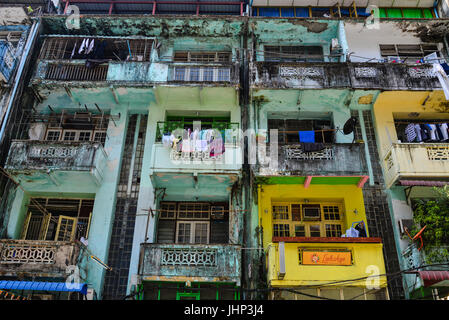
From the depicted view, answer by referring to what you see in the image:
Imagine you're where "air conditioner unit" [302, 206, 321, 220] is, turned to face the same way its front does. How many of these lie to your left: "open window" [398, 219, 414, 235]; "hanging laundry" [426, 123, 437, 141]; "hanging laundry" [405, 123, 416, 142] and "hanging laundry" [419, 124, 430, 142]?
4

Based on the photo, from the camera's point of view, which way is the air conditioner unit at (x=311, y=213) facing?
toward the camera

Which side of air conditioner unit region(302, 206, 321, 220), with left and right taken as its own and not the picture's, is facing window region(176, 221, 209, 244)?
right

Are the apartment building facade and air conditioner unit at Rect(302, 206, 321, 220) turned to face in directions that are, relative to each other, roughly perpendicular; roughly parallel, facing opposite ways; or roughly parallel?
roughly parallel

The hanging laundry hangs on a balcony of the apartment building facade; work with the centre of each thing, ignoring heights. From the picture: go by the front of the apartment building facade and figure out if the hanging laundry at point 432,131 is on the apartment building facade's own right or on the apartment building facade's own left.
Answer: on the apartment building facade's own left

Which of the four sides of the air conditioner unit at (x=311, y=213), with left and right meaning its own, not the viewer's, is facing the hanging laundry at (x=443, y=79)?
left

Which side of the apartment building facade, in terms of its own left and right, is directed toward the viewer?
front

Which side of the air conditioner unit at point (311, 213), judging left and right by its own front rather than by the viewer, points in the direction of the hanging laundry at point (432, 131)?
left

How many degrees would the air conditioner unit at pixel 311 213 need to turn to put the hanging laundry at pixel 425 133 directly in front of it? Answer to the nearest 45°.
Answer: approximately 90° to its left

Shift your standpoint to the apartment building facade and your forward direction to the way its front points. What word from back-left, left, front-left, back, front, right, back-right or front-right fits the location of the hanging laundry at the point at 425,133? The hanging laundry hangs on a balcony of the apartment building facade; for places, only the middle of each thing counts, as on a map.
left
